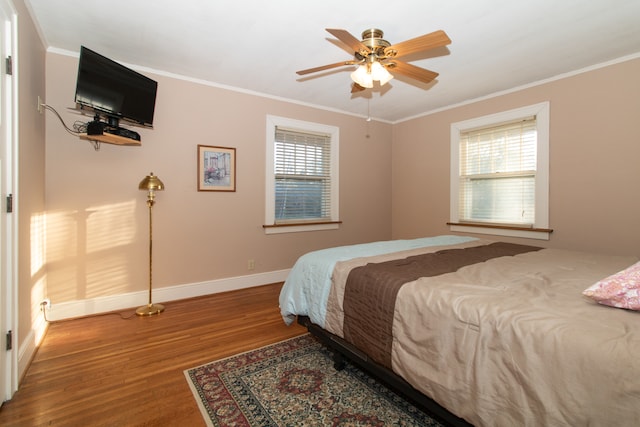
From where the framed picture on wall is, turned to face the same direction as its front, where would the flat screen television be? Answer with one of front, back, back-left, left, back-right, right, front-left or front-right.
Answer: right

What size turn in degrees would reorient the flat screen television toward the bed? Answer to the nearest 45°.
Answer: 0° — it already faces it

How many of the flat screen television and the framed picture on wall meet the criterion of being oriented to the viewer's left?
0

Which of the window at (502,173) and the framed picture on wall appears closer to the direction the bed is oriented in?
the framed picture on wall

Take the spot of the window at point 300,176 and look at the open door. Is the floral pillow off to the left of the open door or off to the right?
left

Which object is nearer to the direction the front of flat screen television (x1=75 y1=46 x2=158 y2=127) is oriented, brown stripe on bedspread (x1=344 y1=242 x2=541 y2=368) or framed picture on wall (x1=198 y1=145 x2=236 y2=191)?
the brown stripe on bedspread

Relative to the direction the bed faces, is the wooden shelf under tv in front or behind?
in front

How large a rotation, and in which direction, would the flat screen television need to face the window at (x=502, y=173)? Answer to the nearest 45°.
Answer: approximately 45° to its left

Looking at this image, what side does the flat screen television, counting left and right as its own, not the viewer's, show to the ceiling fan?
front

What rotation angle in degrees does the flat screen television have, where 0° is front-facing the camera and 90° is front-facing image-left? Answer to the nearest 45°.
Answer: approximately 315°

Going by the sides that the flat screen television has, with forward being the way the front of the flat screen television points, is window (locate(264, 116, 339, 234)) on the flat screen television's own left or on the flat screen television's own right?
on the flat screen television's own left

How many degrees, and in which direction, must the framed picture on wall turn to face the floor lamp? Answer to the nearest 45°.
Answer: approximately 90° to its right
